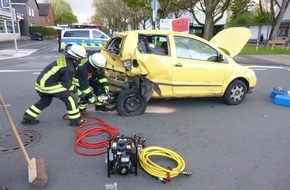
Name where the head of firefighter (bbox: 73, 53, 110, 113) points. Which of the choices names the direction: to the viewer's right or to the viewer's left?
to the viewer's right

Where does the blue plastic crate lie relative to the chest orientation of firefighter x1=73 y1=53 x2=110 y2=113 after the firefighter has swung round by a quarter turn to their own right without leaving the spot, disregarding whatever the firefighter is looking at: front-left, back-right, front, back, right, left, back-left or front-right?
back-left

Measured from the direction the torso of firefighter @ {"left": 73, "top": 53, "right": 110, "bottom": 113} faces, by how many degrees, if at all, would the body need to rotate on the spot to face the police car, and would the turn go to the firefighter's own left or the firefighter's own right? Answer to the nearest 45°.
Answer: approximately 135° to the firefighter's own left

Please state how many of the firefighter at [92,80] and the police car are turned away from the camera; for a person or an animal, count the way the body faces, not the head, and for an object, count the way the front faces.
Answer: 0

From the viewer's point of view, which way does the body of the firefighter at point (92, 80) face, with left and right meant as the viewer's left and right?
facing the viewer and to the right of the viewer

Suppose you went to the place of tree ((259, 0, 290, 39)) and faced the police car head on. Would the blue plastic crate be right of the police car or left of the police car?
left

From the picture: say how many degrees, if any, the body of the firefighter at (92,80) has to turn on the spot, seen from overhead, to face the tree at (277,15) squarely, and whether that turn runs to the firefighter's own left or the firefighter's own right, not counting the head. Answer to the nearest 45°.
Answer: approximately 90° to the firefighter's own left

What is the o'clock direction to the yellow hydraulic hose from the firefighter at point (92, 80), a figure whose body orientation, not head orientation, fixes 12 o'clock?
The yellow hydraulic hose is roughly at 1 o'clock from the firefighter.
